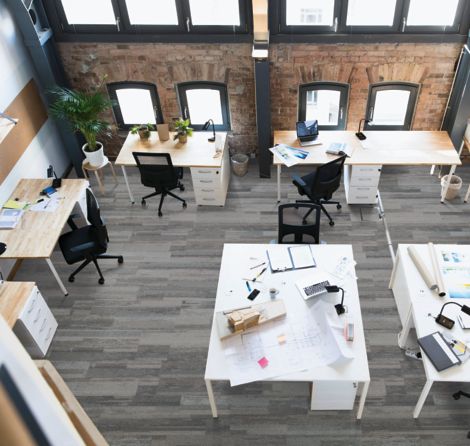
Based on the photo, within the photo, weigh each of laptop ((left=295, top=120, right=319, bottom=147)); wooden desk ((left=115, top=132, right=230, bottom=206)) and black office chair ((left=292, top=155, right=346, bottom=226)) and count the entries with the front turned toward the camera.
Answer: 2

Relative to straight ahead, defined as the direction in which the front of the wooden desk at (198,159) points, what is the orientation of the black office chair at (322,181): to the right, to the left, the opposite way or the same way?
the opposite way

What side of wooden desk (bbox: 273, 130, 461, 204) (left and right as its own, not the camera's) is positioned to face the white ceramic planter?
right

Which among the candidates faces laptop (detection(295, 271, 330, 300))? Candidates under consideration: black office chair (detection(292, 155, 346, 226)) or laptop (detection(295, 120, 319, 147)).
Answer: laptop (detection(295, 120, 319, 147))

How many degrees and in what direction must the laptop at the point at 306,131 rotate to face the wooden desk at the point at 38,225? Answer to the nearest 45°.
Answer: approximately 45° to its right

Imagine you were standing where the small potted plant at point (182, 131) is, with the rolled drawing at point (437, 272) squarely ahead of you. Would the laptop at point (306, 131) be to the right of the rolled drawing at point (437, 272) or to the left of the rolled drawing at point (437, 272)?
left

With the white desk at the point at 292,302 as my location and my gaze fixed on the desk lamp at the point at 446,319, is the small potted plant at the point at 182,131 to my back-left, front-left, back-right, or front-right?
back-left

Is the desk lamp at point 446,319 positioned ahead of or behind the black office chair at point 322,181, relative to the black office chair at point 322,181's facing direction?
behind

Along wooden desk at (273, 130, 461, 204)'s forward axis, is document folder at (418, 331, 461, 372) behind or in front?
in front

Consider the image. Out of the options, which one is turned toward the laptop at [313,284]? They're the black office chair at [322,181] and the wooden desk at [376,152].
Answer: the wooden desk

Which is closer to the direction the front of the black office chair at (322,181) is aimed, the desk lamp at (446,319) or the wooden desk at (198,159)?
the wooden desk

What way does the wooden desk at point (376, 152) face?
toward the camera

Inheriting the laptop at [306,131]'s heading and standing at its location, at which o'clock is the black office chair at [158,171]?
The black office chair is roughly at 2 o'clock from the laptop.

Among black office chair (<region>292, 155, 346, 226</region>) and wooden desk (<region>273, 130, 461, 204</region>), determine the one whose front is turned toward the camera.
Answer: the wooden desk

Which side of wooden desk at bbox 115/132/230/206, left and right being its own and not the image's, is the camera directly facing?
front

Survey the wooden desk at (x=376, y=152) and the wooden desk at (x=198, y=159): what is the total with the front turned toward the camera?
2

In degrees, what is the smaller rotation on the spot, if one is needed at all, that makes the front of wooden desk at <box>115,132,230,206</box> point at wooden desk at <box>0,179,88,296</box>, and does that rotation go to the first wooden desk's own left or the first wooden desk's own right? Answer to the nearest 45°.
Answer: approximately 45° to the first wooden desk's own right

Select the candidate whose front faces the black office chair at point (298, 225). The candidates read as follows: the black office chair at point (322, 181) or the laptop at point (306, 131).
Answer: the laptop

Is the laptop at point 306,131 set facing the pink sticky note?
yes

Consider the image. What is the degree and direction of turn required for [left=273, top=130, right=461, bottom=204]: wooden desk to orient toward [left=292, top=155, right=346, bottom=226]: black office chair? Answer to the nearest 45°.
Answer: approximately 45° to its right

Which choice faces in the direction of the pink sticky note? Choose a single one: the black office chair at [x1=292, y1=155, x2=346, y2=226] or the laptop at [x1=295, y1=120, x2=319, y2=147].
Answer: the laptop

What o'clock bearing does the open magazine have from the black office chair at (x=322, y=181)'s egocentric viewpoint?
The open magazine is roughly at 12 o'clock from the black office chair.
